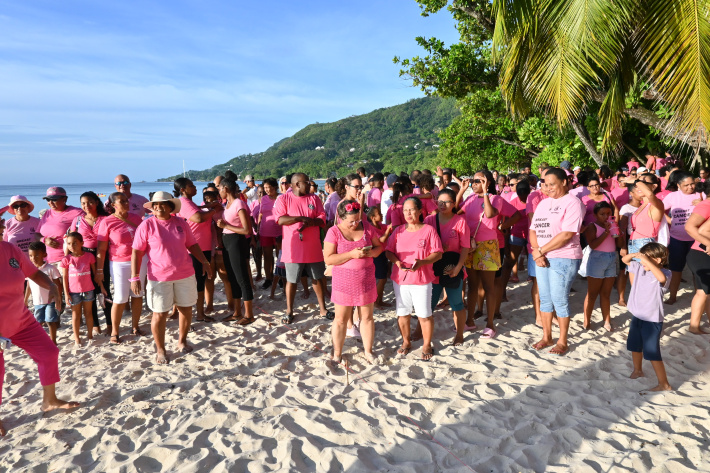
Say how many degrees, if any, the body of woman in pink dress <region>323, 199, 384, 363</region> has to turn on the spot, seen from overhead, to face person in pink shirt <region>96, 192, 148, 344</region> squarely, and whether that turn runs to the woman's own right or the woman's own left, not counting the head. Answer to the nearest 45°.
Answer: approximately 90° to the woman's own right

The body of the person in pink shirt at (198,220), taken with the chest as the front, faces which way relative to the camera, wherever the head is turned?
to the viewer's right

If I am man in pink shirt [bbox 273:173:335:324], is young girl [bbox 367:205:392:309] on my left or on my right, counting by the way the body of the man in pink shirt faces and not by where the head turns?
on my left

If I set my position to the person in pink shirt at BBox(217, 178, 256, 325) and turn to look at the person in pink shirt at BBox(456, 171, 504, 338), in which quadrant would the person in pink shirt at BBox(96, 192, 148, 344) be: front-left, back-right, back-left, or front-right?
back-right

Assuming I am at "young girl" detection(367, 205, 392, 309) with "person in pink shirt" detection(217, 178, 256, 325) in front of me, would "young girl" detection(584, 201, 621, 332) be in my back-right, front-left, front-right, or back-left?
back-left

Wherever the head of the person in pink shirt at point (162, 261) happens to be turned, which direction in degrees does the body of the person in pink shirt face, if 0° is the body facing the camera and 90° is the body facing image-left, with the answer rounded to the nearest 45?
approximately 0°

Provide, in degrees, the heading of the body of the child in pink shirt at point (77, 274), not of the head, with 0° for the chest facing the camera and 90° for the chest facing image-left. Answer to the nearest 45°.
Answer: approximately 0°

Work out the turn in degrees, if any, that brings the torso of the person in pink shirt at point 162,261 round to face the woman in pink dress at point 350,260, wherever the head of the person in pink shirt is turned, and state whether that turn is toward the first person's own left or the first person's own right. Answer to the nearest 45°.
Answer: approximately 45° to the first person's own left

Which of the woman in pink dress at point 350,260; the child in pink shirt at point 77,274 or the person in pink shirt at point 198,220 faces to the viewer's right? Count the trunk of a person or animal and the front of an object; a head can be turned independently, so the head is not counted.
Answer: the person in pink shirt

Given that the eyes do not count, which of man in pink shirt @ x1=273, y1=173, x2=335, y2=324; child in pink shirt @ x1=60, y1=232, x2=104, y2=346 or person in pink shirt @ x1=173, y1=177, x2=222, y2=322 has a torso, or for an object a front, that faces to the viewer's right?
the person in pink shirt
